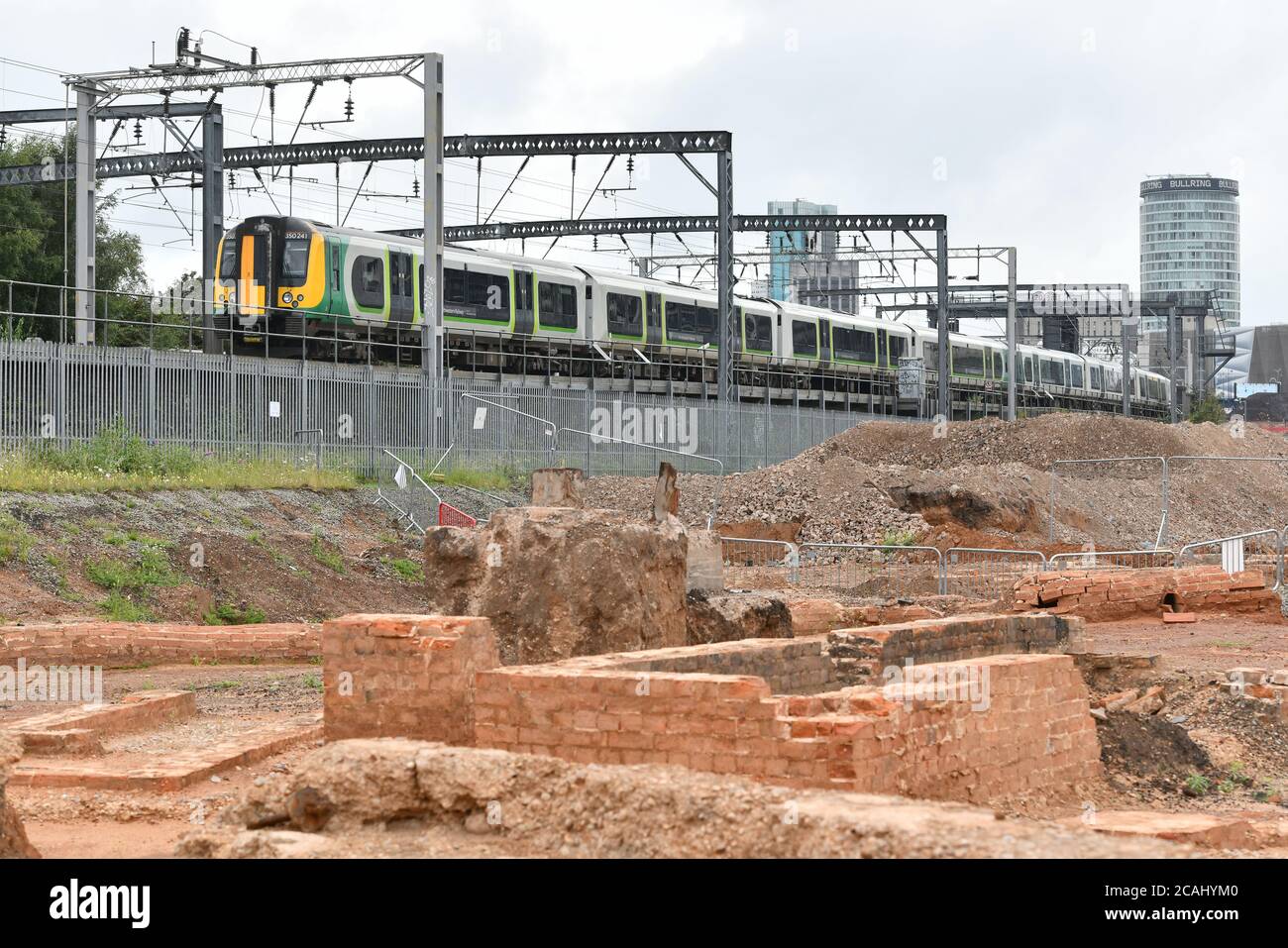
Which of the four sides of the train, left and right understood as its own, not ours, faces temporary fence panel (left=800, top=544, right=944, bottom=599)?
left

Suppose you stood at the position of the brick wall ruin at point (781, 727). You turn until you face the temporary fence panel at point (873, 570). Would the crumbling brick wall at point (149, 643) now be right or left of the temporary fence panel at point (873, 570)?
left

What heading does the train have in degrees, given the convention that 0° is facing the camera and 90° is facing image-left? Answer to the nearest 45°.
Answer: approximately 45°

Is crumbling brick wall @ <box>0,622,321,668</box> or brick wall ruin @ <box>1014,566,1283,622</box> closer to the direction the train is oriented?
the crumbling brick wall

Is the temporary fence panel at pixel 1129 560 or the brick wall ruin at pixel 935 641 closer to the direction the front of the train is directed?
the brick wall ruin

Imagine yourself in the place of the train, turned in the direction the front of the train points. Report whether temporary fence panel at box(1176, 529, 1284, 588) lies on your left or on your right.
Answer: on your left

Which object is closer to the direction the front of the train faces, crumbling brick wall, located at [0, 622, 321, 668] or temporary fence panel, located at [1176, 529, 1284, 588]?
the crumbling brick wall

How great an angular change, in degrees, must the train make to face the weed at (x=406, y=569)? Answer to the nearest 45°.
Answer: approximately 45° to its left

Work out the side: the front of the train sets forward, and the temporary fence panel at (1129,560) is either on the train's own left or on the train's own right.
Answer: on the train's own left

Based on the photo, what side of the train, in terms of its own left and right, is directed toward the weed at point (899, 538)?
left
